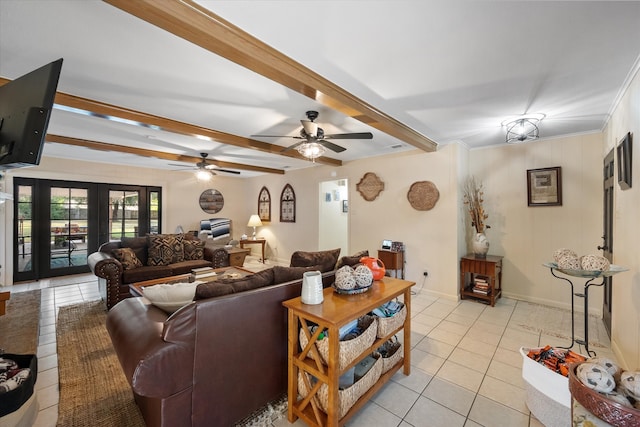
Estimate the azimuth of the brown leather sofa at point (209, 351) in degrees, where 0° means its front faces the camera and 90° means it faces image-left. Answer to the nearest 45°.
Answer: approximately 135°

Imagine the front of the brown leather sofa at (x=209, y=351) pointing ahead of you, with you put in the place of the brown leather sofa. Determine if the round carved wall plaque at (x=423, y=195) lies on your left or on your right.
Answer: on your right

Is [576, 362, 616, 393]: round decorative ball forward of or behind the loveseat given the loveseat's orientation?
forward

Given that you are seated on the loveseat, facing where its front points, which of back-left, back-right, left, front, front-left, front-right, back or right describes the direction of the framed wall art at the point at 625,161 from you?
front

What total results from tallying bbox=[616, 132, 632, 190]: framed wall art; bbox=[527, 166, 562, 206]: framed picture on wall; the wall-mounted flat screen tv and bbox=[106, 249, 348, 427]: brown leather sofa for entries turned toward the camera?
1

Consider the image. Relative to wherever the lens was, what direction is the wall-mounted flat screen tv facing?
facing away from the viewer and to the right of the viewer

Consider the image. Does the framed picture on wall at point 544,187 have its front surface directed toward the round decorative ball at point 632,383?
yes

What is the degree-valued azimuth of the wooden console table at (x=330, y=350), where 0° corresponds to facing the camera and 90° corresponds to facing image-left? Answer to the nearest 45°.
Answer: approximately 315°

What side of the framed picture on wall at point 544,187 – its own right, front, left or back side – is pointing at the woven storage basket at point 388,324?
front

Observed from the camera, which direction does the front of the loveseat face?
facing the viewer and to the right of the viewer

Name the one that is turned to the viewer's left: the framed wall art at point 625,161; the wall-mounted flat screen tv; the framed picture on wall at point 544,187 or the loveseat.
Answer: the framed wall art

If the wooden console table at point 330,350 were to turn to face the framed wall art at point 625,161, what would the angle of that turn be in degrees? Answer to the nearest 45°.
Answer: approximately 45° to its left

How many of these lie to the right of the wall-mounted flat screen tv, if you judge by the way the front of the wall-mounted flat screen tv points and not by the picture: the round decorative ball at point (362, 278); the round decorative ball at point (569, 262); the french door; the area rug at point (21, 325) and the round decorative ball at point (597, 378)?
3

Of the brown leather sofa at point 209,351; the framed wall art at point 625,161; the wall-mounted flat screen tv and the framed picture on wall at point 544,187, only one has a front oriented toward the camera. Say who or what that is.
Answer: the framed picture on wall

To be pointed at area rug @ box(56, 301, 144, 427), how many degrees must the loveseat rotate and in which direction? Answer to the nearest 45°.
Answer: approximately 45° to its right

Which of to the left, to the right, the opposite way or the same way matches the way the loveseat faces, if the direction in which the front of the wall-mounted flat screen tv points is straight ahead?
to the right
